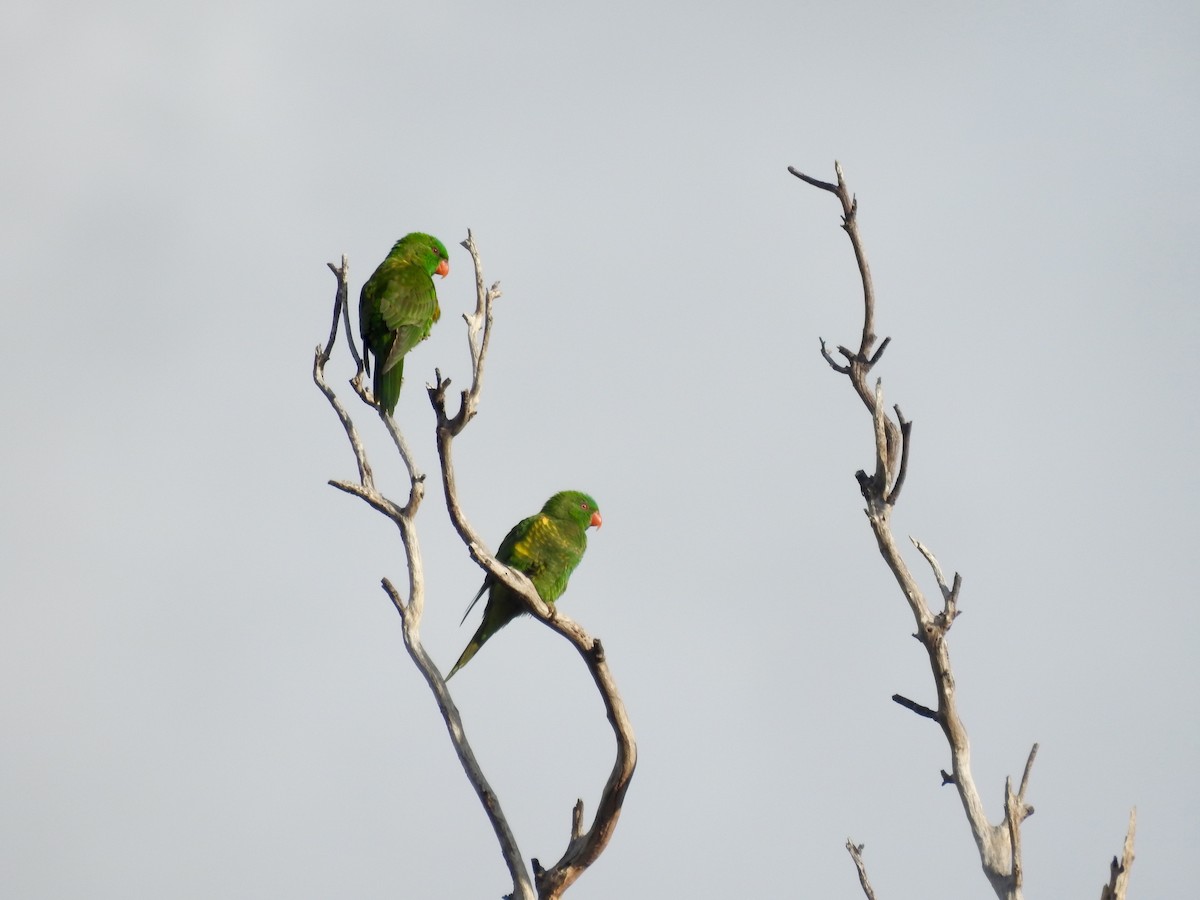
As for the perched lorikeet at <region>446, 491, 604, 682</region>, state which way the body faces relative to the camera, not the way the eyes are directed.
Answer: to the viewer's right

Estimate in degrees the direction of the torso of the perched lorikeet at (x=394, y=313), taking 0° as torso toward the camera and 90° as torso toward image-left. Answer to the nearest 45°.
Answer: approximately 225°
